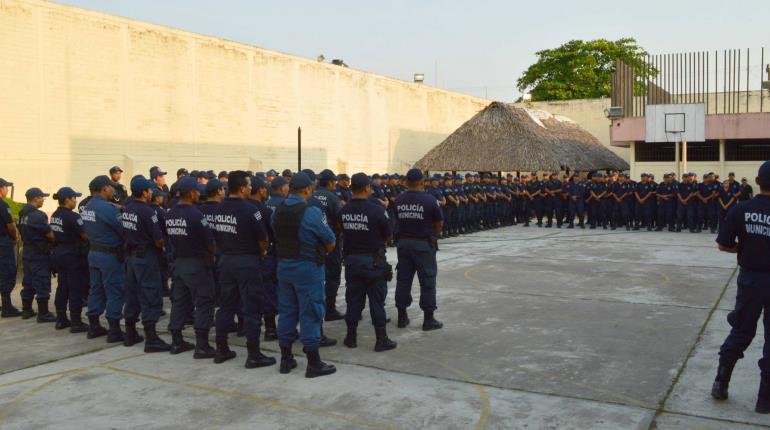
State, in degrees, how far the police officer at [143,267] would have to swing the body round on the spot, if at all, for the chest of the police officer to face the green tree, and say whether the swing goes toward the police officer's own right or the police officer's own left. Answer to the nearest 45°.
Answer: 0° — they already face it

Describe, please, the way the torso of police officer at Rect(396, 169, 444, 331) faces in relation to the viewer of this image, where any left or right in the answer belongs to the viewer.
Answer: facing away from the viewer and to the right of the viewer

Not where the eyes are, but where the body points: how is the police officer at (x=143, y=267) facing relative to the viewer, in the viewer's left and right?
facing away from the viewer and to the right of the viewer

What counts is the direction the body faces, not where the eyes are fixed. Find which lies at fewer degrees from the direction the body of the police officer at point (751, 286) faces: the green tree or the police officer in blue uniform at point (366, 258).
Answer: the green tree

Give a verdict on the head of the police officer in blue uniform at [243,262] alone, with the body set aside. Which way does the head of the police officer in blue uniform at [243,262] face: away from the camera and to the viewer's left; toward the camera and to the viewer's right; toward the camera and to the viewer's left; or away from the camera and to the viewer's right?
away from the camera and to the viewer's right

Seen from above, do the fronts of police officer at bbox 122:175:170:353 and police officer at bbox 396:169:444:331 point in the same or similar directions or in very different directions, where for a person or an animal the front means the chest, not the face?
same or similar directions

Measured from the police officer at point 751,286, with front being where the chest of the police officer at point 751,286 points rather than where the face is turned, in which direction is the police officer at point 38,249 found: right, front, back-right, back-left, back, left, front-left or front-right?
left

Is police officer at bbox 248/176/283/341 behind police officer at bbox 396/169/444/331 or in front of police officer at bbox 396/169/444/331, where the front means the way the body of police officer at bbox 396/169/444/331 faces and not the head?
behind

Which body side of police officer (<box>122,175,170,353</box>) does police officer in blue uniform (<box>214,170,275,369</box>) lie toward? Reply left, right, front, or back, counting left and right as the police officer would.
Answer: right

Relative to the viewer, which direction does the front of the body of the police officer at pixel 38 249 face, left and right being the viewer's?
facing away from the viewer and to the right of the viewer

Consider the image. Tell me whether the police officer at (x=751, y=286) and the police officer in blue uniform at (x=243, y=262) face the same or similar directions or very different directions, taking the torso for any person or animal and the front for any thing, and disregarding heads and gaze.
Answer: same or similar directions

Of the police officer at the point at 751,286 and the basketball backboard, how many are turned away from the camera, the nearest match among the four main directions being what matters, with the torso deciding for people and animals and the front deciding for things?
1

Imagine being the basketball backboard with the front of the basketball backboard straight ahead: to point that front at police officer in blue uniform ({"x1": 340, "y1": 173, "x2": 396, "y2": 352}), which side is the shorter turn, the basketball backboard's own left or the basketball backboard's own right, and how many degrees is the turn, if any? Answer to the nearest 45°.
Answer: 0° — it already faces them

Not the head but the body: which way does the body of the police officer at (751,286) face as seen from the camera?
away from the camera

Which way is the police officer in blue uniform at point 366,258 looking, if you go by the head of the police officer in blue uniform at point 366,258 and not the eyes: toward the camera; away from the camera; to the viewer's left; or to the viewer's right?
away from the camera

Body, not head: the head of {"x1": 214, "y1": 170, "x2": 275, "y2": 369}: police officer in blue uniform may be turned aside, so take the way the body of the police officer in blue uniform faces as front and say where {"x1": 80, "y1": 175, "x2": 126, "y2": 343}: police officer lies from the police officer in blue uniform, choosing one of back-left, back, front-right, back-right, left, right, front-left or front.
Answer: left

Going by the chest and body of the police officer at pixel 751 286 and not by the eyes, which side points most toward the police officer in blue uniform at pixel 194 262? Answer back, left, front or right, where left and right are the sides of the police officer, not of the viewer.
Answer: left

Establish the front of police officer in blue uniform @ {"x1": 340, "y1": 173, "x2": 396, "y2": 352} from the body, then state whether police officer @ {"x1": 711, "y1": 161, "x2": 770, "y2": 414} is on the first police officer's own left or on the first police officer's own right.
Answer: on the first police officer's own right

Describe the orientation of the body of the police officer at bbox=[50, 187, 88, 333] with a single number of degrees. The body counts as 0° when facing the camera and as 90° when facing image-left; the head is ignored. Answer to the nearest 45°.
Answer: approximately 225°

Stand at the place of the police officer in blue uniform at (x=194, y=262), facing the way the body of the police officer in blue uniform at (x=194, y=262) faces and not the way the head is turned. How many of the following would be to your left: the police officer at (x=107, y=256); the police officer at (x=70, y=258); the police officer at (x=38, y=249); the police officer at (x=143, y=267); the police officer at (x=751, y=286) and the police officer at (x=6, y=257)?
5

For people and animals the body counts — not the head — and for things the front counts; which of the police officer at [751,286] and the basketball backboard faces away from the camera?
the police officer

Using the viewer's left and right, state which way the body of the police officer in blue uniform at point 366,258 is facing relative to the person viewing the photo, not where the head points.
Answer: facing away from the viewer and to the right of the viewer

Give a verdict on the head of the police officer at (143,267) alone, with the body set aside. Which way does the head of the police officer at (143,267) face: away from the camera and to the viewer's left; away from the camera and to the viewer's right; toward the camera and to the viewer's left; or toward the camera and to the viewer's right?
away from the camera and to the viewer's right

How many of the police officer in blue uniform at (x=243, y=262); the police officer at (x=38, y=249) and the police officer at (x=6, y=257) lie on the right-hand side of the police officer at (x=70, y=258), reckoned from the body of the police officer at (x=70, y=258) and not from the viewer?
1

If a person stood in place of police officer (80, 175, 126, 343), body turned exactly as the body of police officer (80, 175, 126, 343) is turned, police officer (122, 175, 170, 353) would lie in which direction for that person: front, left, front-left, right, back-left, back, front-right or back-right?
right
